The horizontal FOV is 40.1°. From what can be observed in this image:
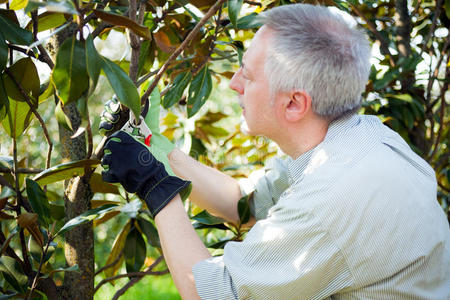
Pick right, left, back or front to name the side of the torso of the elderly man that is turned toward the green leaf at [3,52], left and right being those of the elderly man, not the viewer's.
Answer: front

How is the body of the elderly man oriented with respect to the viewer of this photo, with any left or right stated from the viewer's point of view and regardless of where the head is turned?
facing to the left of the viewer

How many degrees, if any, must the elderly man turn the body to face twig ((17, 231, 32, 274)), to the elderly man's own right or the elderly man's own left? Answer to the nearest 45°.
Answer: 0° — they already face it

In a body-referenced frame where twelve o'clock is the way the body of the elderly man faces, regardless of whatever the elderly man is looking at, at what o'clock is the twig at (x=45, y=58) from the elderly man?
The twig is roughly at 12 o'clock from the elderly man.

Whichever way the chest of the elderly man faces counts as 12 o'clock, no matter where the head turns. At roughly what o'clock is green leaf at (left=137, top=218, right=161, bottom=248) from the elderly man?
The green leaf is roughly at 1 o'clock from the elderly man.

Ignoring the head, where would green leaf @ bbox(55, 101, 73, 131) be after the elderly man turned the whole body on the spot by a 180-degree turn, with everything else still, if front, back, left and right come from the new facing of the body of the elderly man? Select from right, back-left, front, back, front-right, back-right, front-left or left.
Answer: back

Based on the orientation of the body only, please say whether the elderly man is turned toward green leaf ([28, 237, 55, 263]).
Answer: yes

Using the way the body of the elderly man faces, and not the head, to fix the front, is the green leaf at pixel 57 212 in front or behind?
in front

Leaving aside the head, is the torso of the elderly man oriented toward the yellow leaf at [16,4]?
yes

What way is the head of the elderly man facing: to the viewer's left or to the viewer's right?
to the viewer's left

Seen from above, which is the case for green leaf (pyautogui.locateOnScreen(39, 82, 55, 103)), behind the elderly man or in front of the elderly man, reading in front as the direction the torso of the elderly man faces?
in front
